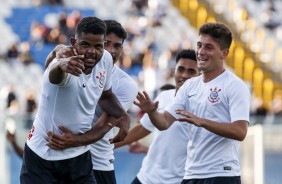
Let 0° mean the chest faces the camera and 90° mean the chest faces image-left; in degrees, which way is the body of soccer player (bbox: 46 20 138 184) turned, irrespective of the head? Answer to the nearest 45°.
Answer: approximately 45°

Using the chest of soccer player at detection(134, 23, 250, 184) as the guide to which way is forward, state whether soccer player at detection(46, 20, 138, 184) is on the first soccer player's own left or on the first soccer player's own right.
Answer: on the first soccer player's own right

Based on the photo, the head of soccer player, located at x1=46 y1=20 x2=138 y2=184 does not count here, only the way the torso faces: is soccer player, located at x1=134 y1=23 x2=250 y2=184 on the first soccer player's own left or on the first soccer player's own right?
on the first soccer player's own left

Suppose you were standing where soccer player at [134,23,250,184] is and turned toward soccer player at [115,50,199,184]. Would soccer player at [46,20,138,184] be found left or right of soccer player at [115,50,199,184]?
left

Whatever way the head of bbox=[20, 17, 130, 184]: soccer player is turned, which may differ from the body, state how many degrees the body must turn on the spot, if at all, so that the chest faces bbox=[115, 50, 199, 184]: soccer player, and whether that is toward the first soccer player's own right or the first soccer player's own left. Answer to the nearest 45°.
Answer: approximately 90° to the first soccer player's own left

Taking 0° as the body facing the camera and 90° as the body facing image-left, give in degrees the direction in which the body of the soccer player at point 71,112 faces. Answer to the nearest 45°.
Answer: approximately 315°
